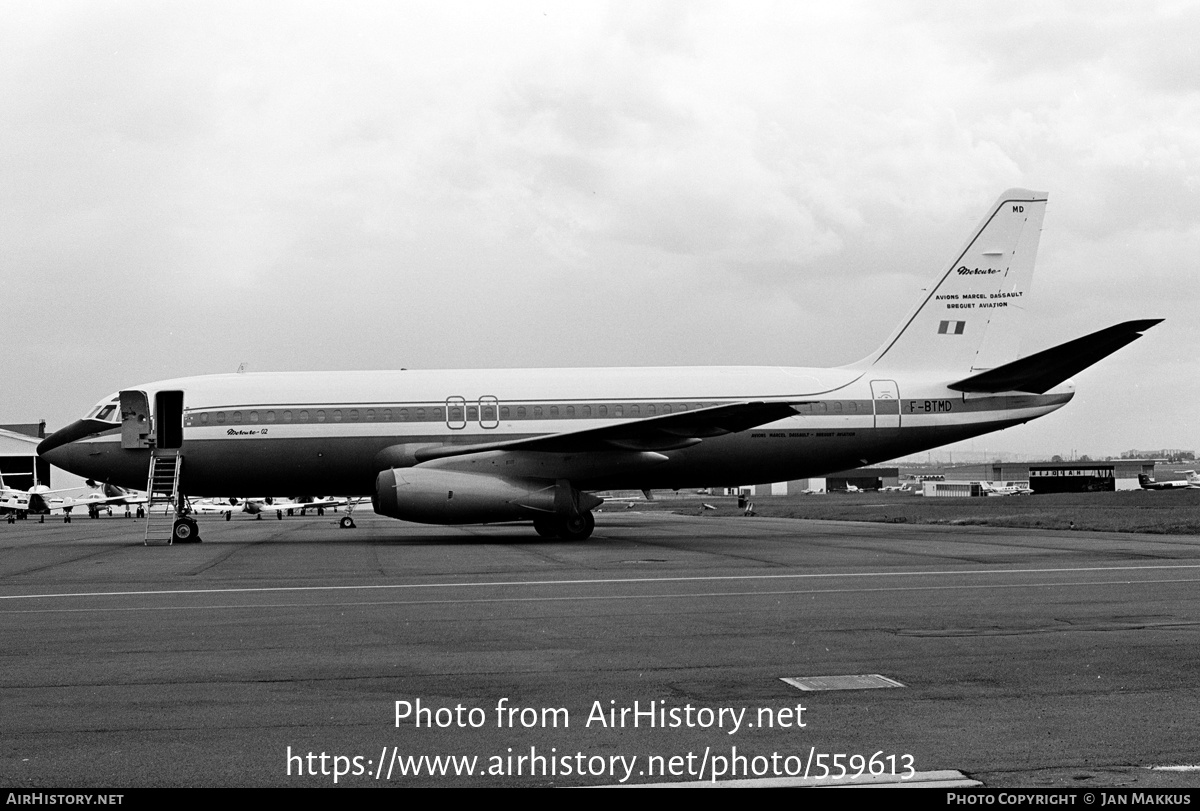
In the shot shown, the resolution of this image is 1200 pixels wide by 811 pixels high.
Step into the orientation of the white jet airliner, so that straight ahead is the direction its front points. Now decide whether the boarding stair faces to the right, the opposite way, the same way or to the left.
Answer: to the left

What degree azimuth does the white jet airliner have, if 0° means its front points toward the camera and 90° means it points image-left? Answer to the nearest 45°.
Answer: approximately 90°
